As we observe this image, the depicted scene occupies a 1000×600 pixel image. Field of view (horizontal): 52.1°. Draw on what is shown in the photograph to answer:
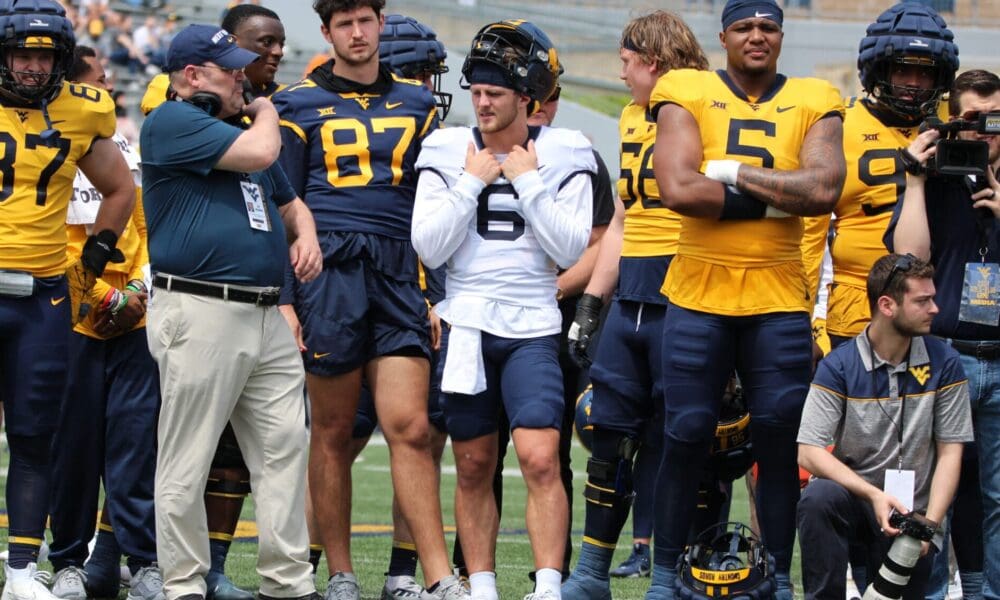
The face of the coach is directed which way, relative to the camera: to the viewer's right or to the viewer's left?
to the viewer's right

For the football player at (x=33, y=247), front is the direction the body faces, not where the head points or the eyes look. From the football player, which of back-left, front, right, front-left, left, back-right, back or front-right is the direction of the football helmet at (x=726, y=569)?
front-left

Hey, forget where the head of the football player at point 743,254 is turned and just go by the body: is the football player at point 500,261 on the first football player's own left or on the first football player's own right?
on the first football player's own right

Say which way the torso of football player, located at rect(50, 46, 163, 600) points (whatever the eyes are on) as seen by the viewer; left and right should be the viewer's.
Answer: facing the viewer

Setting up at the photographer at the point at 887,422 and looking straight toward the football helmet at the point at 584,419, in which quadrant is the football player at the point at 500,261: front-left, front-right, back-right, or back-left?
front-left

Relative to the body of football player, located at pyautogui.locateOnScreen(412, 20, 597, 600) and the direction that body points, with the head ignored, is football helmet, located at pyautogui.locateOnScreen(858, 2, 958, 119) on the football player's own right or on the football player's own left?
on the football player's own left

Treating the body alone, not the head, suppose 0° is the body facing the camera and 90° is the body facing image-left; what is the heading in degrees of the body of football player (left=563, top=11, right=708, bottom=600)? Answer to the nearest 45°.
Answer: approximately 45°

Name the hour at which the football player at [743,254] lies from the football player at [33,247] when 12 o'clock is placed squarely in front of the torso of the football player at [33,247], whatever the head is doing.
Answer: the football player at [743,254] is roughly at 10 o'clock from the football player at [33,247].

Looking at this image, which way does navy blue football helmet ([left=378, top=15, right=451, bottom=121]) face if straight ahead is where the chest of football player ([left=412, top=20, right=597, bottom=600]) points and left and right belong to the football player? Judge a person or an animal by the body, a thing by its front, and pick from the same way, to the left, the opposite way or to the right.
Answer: to the left

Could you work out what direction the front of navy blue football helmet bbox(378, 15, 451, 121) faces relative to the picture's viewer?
facing to the right of the viewer

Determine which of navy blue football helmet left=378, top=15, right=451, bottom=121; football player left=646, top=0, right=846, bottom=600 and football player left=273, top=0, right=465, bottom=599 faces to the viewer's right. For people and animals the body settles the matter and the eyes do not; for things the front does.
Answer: the navy blue football helmet

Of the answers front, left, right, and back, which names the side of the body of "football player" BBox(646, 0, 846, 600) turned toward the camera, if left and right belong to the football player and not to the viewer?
front
